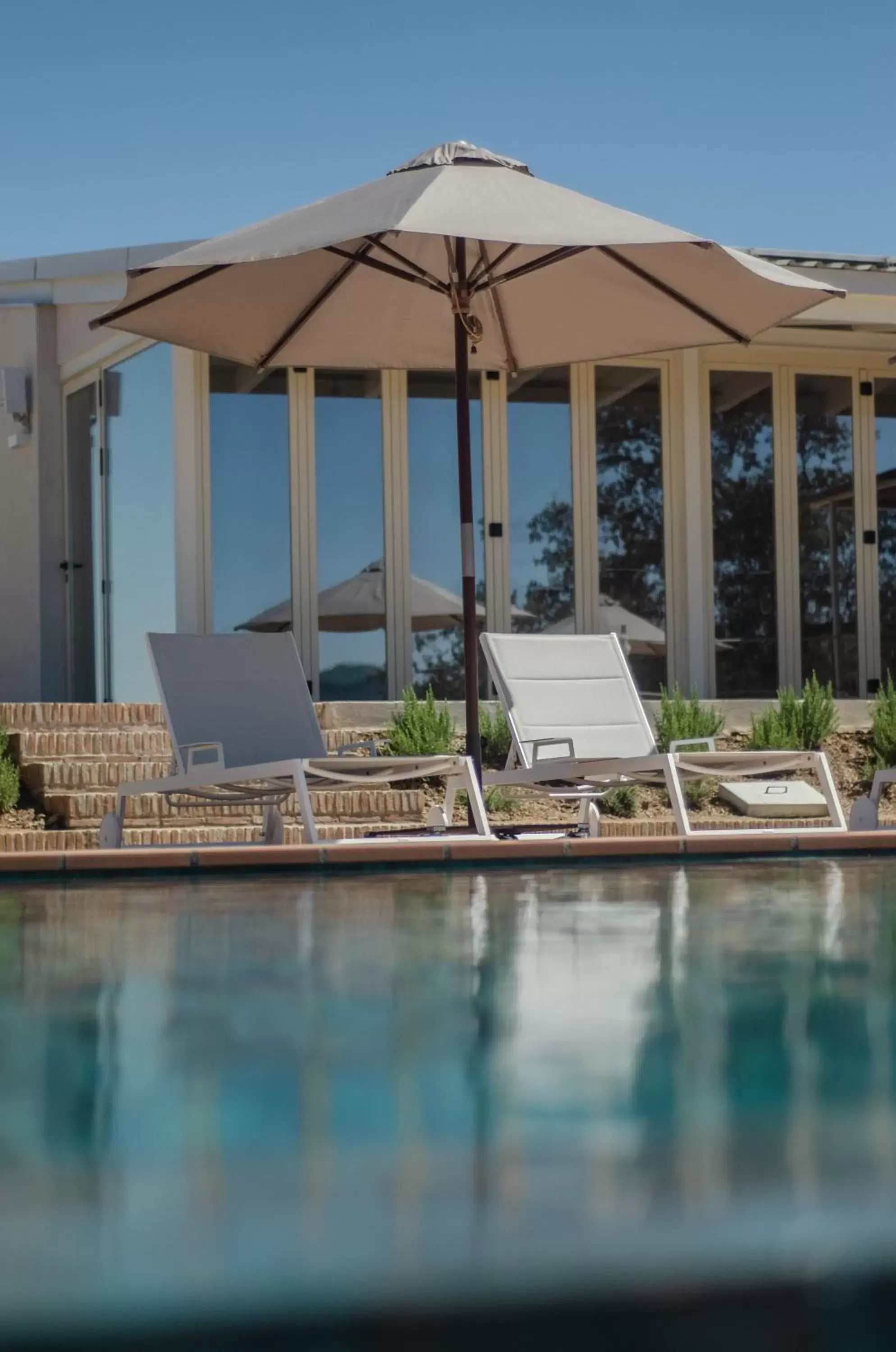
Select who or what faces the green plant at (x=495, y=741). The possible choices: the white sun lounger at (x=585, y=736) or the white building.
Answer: the white building

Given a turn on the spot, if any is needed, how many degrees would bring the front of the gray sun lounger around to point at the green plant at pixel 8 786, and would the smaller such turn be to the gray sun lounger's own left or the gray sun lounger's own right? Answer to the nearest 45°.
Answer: approximately 180°

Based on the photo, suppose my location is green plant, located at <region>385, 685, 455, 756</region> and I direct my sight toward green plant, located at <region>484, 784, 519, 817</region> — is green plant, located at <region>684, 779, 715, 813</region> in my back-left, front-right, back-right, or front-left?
front-left

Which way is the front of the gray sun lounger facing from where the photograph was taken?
facing the viewer and to the right of the viewer

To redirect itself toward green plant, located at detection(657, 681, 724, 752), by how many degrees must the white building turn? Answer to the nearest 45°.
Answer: approximately 45° to its left

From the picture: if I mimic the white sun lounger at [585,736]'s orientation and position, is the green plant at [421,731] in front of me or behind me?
behind

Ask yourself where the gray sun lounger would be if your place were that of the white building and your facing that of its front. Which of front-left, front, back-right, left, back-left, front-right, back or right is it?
front

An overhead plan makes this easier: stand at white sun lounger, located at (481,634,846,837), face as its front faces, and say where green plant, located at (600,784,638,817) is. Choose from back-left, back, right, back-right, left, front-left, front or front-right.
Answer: back-left

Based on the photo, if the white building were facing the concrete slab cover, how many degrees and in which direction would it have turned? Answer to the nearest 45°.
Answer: approximately 45° to its left

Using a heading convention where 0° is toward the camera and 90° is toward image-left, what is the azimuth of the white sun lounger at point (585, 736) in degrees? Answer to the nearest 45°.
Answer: approximately 315°

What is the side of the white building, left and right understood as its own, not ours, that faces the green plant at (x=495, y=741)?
front

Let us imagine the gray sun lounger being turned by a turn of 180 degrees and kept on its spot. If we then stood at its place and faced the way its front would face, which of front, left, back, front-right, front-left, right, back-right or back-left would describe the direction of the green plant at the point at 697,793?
right

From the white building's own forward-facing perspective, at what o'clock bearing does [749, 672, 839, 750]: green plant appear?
The green plant is roughly at 10 o'clock from the white building.

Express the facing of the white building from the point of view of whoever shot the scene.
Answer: facing the viewer
